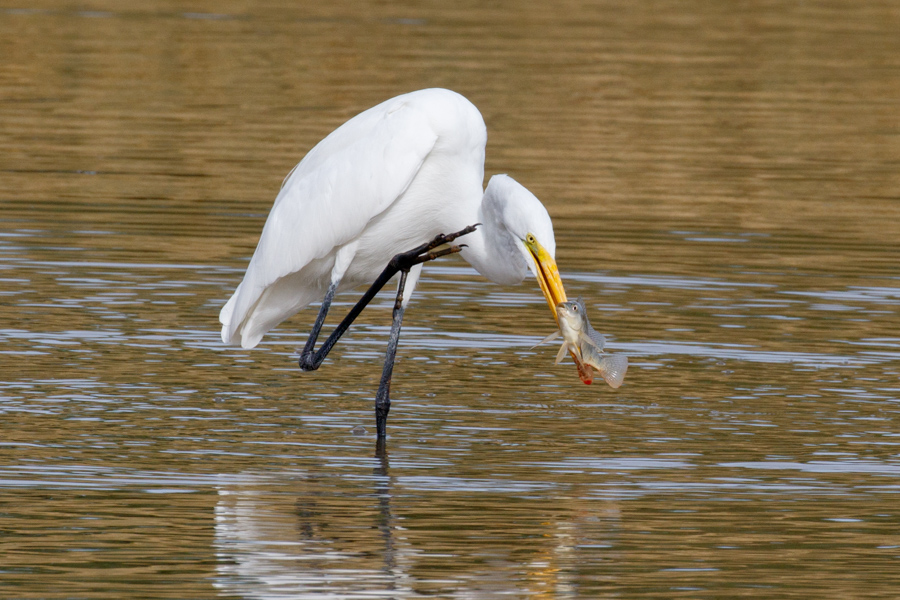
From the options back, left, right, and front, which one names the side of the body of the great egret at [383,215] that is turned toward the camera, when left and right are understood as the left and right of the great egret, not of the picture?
right
